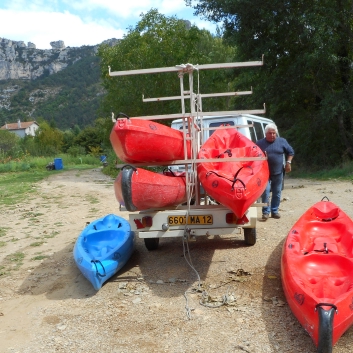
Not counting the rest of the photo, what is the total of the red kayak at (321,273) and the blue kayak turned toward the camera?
2

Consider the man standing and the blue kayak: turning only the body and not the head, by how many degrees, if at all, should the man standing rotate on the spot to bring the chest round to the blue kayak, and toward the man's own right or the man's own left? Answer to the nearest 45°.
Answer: approximately 45° to the man's own right

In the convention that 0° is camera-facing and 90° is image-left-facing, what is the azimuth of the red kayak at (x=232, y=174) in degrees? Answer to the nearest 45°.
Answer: approximately 0°

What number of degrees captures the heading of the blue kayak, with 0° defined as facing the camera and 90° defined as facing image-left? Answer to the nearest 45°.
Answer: approximately 0°

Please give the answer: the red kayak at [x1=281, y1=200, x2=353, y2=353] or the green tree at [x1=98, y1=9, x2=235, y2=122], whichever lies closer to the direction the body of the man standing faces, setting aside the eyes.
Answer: the red kayak
